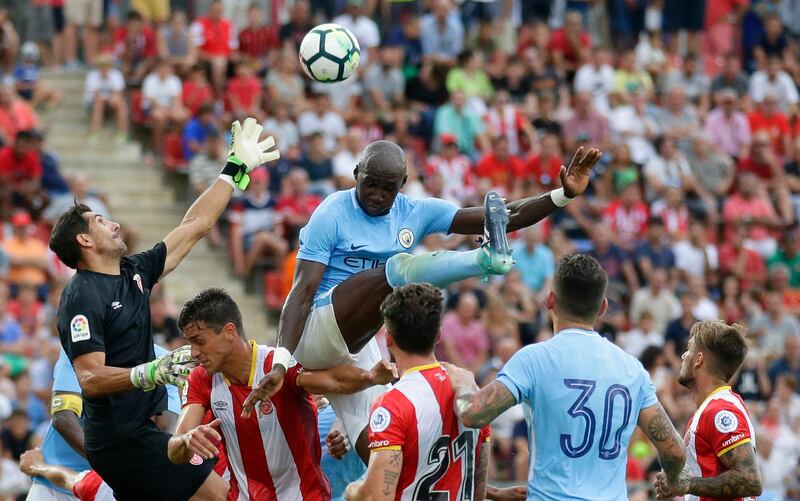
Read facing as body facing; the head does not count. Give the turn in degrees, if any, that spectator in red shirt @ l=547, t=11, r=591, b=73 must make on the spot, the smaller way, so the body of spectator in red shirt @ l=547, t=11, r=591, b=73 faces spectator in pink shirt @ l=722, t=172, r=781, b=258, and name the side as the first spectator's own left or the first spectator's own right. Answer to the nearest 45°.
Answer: approximately 45° to the first spectator's own left

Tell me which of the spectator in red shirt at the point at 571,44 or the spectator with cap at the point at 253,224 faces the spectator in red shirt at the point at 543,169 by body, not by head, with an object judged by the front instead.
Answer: the spectator in red shirt at the point at 571,44

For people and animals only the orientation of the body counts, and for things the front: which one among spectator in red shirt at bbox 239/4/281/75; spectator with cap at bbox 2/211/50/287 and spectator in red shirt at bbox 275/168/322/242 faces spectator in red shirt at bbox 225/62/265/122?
spectator in red shirt at bbox 239/4/281/75

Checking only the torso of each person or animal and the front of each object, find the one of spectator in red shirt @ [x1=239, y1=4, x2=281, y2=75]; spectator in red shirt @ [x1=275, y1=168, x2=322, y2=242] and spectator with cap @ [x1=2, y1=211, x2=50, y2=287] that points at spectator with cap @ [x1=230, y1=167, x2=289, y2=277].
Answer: spectator in red shirt @ [x1=239, y1=4, x2=281, y2=75]

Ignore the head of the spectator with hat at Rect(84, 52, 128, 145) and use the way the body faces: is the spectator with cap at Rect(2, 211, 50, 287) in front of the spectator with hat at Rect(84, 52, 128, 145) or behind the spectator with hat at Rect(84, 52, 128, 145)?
in front

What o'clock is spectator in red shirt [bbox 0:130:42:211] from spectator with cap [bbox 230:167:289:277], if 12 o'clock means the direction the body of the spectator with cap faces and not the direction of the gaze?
The spectator in red shirt is roughly at 3 o'clock from the spectator with cap.

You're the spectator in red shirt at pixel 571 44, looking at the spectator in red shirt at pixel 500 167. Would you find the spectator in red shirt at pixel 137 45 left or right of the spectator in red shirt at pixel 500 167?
right

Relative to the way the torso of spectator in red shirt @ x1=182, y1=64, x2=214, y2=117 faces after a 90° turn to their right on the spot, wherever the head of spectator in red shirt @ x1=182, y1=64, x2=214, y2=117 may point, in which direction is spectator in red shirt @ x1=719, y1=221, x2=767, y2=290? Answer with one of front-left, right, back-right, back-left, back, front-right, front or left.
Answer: back

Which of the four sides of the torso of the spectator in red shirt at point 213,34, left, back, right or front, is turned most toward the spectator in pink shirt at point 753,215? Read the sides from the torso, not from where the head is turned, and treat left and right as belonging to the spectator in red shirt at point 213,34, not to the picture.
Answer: left
